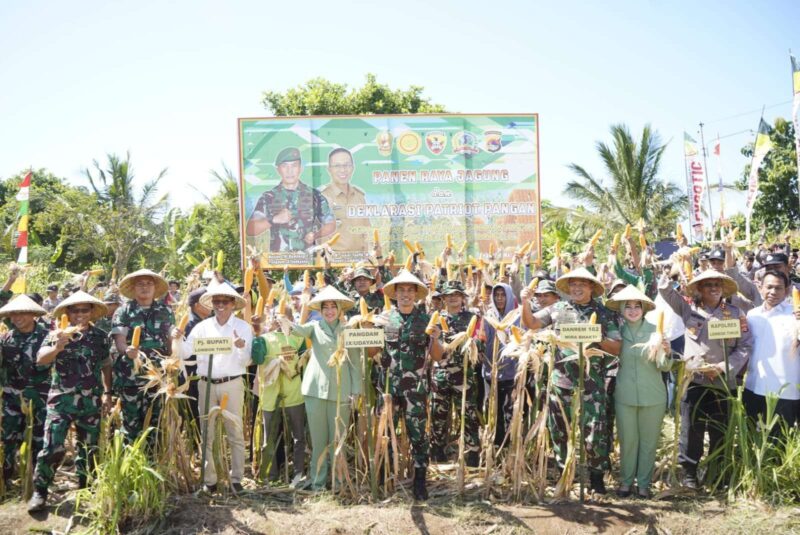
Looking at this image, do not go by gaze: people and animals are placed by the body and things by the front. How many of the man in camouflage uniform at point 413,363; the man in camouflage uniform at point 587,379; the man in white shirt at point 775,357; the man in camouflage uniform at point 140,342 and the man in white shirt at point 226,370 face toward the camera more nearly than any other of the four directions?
5

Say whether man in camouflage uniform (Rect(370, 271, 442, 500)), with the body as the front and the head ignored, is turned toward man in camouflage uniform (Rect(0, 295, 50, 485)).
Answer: no

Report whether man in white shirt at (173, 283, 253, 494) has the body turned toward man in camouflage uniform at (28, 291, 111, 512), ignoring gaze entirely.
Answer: no

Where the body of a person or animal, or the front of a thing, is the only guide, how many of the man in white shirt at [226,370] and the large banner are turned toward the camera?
2

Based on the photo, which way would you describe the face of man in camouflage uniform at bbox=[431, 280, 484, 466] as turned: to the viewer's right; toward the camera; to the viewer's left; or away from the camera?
toward the camera

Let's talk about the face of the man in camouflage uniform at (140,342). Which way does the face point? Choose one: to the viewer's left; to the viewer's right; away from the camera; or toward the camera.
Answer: toward the camera

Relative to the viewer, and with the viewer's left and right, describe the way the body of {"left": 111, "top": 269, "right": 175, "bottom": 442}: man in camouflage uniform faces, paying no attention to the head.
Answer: facing the viewer

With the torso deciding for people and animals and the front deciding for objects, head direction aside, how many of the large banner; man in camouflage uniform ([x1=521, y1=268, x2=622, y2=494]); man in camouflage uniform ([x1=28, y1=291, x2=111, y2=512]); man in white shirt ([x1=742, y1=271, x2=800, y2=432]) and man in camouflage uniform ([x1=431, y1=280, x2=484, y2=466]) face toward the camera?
5

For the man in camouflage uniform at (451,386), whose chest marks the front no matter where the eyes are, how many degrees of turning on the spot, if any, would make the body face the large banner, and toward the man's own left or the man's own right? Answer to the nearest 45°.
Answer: approximately 180°

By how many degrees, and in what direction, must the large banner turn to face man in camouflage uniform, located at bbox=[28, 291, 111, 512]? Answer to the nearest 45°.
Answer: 0° — it already faces them

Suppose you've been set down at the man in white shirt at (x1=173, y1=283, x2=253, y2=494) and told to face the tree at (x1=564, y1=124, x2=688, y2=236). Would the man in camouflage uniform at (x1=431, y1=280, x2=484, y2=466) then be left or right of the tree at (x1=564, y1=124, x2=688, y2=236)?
right

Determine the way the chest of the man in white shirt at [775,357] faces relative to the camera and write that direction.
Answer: toward the camera

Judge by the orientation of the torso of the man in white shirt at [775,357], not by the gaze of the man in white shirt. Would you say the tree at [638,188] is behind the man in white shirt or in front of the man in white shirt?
behind

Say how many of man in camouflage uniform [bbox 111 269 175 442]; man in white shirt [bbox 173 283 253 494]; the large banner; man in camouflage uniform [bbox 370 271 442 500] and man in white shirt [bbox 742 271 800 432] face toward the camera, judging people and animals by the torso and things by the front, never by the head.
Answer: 5

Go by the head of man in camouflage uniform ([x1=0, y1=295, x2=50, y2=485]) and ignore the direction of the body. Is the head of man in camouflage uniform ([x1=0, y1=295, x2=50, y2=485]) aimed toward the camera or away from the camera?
toward the camera

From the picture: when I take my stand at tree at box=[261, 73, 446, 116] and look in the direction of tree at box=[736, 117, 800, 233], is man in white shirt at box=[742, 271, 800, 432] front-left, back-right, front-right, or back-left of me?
front-right

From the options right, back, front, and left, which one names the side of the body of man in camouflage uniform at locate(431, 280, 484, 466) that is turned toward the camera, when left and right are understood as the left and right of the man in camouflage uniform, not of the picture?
front

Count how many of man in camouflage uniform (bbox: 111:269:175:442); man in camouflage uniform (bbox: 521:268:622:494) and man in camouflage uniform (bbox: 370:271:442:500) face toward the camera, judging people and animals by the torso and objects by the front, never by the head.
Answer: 3

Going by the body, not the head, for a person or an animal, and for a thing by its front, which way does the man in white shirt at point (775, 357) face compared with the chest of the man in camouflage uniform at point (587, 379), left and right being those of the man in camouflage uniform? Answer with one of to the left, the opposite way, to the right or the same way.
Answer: the same way
